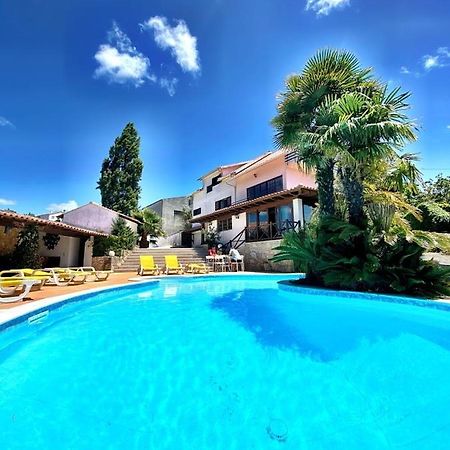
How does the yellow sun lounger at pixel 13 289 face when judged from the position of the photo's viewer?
facing to the right of the viewer

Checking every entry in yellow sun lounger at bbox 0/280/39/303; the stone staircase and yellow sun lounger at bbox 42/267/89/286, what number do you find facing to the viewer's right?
2

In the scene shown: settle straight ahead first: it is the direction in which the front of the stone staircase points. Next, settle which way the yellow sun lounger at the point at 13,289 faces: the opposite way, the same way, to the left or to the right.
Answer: to the left

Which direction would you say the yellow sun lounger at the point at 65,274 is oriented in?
to the viewer's right

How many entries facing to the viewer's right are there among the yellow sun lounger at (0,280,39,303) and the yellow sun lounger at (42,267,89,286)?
2

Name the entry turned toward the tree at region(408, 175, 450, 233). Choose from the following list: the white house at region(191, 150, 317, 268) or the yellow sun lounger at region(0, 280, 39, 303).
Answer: the yellow sun lounger

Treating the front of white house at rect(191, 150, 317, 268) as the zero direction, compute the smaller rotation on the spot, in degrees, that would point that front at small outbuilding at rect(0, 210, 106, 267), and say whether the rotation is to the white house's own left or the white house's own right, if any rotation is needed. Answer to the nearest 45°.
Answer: approximately 45° to the white house's own right

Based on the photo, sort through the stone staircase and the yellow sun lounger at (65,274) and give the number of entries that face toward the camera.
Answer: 1

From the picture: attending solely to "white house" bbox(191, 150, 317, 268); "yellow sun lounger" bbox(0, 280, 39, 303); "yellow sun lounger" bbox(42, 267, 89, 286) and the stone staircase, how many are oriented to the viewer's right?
2
